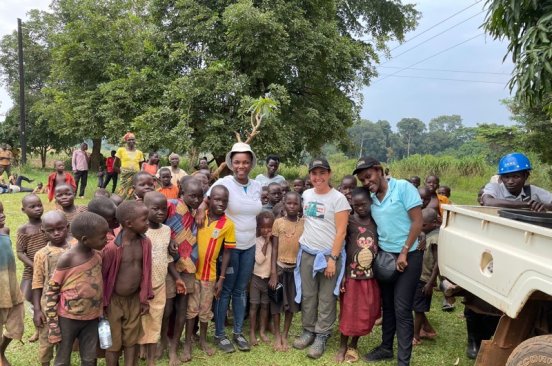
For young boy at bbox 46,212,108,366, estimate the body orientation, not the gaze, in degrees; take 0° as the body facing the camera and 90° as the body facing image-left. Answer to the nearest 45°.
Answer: approximately 315°

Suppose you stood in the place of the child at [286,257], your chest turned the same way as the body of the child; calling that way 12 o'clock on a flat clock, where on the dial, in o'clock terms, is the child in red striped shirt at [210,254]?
The child in red striped shirt is roughly at 2 o'clock from the child.

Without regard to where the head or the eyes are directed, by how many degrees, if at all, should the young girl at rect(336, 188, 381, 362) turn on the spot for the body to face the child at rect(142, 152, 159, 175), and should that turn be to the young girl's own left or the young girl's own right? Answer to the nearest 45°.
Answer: approximately 135° to the young girl's own right
